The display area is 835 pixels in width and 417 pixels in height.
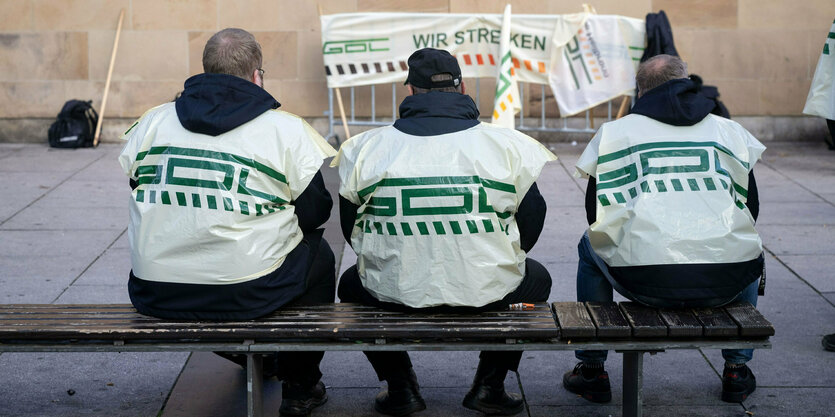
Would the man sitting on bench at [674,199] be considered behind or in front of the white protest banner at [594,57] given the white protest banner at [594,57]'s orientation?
in front

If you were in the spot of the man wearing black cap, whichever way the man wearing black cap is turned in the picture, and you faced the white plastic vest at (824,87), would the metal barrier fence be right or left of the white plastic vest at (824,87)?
left

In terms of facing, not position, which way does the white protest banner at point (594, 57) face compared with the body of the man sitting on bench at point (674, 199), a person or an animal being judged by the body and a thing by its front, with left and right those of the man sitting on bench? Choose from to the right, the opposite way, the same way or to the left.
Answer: the opposite way

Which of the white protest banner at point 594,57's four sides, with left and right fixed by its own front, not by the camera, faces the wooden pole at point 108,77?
right

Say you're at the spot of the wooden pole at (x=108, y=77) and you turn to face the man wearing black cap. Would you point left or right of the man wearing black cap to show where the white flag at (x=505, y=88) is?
left

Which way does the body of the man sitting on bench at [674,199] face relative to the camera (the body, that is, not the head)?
away from the camera

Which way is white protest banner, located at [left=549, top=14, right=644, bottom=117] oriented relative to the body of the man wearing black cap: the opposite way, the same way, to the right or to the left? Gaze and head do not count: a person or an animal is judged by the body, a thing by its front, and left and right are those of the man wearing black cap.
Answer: the opposite way

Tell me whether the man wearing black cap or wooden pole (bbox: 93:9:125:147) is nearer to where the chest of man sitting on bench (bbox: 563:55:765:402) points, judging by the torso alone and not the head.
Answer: the wooden pole

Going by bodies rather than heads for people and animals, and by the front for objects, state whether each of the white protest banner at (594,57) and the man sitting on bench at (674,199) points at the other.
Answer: yes

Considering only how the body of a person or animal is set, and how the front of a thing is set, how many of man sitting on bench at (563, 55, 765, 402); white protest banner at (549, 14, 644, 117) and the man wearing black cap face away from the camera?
2

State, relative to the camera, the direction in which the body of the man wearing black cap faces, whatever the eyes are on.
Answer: away from the camera

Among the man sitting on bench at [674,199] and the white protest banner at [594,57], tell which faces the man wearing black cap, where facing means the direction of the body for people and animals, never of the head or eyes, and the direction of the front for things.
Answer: the white protest banner

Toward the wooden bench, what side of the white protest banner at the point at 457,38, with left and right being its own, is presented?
front

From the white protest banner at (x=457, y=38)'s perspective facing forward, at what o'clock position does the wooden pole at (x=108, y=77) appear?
The wooden pole is roughly at 3 o'clock from the white protest banner.

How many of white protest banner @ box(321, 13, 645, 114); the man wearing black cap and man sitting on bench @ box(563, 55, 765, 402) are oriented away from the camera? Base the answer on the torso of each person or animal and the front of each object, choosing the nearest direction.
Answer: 2

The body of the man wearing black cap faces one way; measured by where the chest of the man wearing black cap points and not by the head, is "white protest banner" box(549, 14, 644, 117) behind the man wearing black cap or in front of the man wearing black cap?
in front
